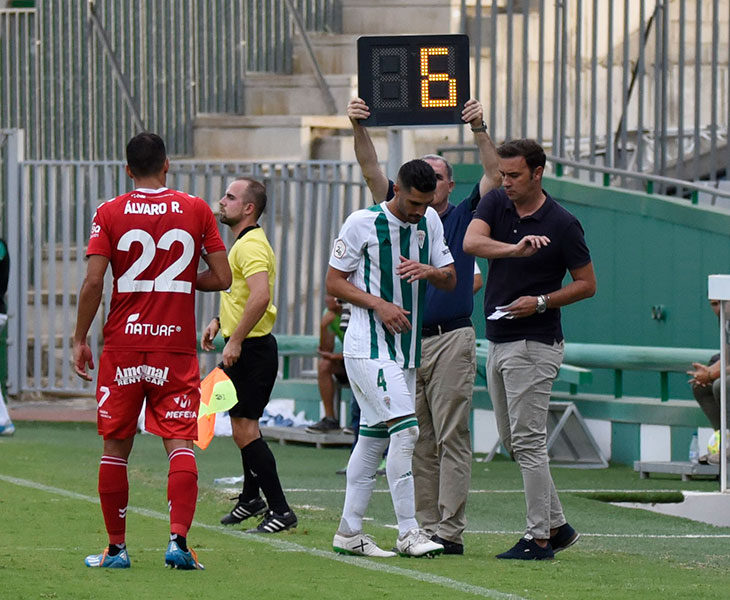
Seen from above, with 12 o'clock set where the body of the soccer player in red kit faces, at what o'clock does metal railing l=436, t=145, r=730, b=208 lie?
The metal railing is roughly at 1 o'clock from the soccer player in red kit.

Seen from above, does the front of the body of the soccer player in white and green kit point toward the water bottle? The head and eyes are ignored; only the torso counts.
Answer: no

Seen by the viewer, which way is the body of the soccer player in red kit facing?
away from the camera

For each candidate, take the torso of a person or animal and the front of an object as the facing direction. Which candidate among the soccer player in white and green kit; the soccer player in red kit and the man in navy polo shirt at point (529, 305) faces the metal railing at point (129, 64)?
the soccer player in red kit

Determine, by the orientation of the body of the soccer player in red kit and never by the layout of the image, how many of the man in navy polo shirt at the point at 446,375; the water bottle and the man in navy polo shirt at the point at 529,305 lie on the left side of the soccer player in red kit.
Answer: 0

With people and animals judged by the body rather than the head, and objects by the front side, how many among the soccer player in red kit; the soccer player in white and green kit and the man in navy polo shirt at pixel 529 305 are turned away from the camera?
1

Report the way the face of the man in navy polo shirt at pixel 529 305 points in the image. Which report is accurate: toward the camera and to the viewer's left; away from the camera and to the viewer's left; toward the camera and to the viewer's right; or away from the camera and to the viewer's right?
toward the camera and to the viewer's left

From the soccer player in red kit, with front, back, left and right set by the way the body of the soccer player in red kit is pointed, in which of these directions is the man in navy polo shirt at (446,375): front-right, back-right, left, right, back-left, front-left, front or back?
front-right

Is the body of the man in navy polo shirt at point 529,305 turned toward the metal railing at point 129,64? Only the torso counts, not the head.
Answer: no

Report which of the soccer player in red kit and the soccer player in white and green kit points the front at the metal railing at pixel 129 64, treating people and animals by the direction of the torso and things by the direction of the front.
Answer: the soccer player in red kit

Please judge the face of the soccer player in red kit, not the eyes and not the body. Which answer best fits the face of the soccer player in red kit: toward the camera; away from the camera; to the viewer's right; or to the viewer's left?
away from the camera

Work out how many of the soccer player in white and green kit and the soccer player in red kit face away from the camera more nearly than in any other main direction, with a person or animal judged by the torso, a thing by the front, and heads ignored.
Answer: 1

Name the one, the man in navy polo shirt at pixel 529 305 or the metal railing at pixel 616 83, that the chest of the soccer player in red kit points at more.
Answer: the metal railing

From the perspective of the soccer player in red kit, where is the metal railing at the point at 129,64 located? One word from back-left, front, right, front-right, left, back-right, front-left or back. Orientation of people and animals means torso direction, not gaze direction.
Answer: front

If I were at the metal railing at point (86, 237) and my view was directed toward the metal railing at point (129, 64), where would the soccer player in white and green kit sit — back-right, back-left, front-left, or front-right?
back-right

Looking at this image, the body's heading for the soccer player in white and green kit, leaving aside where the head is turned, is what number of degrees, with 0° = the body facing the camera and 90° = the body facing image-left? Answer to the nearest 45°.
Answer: approximately 315°

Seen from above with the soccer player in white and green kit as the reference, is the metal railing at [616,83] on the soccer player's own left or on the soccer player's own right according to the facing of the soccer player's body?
on the soccer player's own left

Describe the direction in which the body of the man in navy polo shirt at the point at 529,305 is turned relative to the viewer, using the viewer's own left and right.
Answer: facing the viewer and to the left of the viewer
